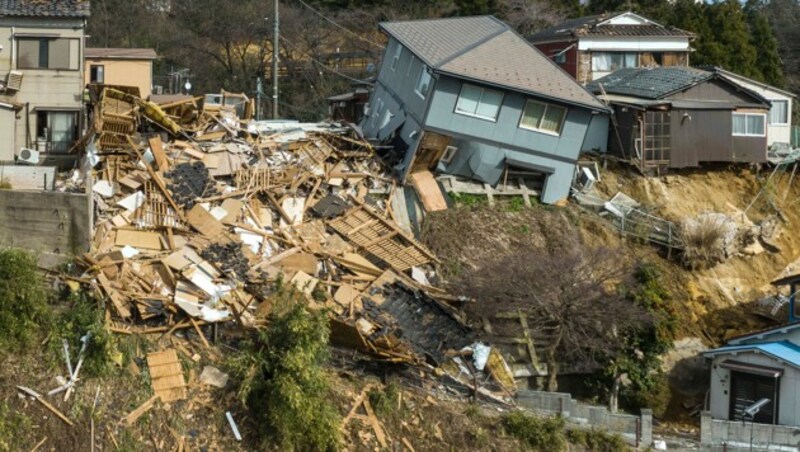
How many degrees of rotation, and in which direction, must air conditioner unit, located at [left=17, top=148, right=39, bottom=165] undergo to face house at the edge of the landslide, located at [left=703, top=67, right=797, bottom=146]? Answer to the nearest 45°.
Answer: approximately 90° to its left

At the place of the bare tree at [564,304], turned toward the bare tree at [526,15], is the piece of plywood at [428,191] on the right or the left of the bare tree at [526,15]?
left

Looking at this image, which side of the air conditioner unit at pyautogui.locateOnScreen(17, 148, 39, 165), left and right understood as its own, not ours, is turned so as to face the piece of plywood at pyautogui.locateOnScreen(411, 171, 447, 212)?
left

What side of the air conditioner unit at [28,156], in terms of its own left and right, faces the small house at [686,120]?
left

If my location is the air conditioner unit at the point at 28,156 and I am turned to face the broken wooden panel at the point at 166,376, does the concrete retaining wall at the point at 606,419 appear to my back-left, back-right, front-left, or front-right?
front-left

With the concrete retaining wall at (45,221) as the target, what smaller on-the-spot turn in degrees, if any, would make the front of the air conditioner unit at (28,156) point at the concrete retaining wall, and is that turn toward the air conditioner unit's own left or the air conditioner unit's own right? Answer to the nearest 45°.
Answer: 0° — it already faces it

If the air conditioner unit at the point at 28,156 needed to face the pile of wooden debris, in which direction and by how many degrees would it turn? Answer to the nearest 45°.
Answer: approximately 45° to its left

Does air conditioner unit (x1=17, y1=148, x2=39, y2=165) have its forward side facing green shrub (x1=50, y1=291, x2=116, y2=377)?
yes

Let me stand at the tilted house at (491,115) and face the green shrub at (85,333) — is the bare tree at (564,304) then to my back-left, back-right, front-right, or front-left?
front-left

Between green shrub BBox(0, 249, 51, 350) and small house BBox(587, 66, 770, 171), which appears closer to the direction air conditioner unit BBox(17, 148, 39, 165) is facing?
the green shrub

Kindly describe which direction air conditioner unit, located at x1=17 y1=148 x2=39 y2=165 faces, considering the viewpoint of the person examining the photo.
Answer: facing the viewer

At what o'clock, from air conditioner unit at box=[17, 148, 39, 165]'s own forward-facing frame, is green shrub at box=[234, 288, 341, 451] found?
The green shrub is roughly at 11 o'clock from the air conditioner unit.

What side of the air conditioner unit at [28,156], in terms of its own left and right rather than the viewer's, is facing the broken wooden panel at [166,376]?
front

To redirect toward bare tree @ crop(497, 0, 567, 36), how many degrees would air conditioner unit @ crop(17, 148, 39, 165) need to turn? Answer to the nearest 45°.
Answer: approximately 135° to its left

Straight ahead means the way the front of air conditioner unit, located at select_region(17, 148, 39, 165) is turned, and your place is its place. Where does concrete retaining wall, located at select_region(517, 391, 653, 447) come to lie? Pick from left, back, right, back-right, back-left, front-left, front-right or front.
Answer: front-left

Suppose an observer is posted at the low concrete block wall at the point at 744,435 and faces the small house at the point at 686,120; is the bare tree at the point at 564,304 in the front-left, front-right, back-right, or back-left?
front-left
